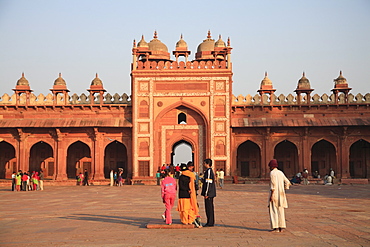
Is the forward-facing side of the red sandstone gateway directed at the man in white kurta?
yes

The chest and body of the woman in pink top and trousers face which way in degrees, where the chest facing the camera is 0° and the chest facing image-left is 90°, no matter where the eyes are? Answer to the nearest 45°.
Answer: approximately 180°

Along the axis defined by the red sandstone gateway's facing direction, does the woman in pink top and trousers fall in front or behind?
in front

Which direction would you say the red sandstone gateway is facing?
toward the camera

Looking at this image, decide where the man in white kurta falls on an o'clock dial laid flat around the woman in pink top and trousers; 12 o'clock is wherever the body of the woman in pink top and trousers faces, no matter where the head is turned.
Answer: The man in white kurta is roughly at 4 o'clock from the woman in pink top and trousers.

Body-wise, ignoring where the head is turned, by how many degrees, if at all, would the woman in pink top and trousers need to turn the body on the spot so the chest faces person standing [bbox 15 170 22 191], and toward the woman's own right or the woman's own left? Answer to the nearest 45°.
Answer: approximately 45° to the woman's own left

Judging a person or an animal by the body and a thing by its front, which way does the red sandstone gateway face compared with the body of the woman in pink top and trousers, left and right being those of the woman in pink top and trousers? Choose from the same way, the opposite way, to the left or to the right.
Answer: the opposite way

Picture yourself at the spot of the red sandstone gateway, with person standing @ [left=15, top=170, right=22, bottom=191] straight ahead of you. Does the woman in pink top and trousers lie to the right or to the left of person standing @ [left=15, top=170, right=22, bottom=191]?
left

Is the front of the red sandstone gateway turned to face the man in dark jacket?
yes

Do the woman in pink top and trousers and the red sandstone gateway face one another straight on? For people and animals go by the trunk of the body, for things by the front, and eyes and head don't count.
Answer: yes

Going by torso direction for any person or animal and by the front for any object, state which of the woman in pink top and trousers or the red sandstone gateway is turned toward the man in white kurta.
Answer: the red sandstone gateway

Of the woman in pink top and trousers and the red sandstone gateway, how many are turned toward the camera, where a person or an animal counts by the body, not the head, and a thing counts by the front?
1

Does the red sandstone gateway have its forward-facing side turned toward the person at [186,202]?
yes
